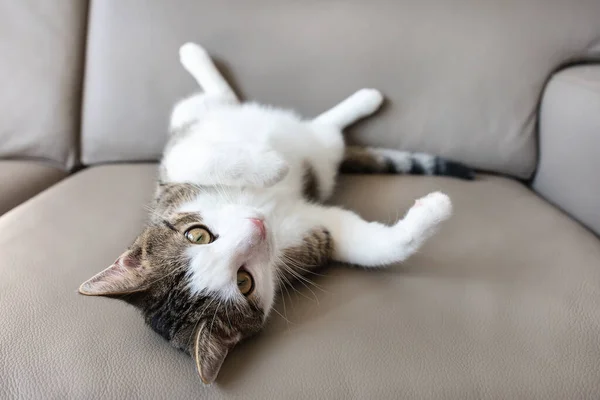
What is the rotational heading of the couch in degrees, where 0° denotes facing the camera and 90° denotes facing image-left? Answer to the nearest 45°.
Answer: approximately 0°
